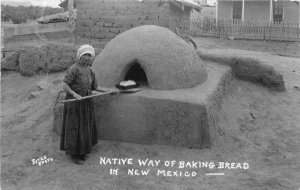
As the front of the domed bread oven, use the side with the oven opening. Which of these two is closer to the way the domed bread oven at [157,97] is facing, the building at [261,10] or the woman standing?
the woman standing

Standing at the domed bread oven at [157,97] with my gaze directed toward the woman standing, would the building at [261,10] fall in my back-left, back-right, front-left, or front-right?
back-right

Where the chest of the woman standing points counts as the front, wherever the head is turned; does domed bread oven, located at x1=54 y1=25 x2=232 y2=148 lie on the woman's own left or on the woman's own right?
on the woman's own left

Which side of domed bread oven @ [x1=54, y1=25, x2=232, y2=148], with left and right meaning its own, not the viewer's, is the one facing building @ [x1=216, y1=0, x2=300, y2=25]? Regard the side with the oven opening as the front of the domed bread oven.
back

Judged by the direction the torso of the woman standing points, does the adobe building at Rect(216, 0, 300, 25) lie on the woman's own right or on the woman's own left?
on the woman's own left

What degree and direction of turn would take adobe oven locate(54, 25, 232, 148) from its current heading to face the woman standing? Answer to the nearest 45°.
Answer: approximately 45° to its right
